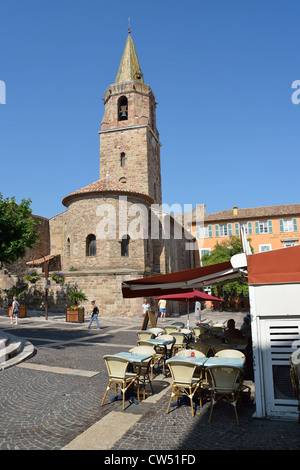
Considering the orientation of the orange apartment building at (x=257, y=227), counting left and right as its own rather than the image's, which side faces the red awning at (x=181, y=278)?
front

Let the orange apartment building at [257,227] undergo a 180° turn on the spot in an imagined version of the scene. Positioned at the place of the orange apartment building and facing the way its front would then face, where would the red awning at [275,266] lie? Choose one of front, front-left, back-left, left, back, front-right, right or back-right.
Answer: back

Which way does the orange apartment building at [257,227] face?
toward the camera

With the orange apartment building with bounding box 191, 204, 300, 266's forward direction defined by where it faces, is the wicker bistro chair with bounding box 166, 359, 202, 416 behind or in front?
in front

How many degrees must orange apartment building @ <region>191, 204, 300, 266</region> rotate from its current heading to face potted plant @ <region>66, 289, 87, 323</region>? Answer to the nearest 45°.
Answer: approximately 45° to its right

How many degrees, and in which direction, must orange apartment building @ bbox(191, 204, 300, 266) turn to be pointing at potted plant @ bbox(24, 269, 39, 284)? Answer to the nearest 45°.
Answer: approximately 45° to its right

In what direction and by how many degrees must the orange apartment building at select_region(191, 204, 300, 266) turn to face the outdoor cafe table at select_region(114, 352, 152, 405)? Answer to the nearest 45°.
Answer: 0° — it already faces it

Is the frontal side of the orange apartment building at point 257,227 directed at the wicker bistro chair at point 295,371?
yes

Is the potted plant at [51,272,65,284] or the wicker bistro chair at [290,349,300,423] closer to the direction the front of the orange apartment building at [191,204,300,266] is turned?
the wicker bistro chair

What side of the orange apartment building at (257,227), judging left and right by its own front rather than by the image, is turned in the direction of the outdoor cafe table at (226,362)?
front

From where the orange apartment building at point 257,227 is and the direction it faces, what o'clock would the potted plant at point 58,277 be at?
The potted plant is roughly at 1 o'clock from the orange apartment building.

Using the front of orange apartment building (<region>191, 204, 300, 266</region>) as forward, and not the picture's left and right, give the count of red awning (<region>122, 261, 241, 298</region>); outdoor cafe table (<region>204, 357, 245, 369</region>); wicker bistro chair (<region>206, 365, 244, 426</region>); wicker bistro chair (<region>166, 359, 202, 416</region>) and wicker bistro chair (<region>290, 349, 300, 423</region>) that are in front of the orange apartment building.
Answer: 5

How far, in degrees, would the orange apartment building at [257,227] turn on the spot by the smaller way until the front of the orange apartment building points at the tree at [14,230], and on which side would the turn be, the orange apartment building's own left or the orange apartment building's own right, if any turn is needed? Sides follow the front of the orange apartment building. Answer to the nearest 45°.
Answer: approximately 45° to the orange apartment building's own right

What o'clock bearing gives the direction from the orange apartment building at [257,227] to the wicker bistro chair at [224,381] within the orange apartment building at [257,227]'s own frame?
The wicker bistro chair is roughly at 12 o'clock from the orange apartment building.
